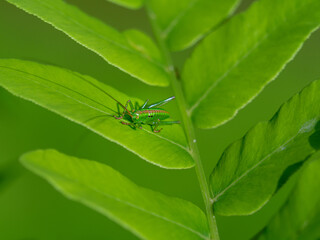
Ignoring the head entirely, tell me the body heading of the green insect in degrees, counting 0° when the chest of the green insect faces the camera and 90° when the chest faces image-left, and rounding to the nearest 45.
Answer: approximately 90°
